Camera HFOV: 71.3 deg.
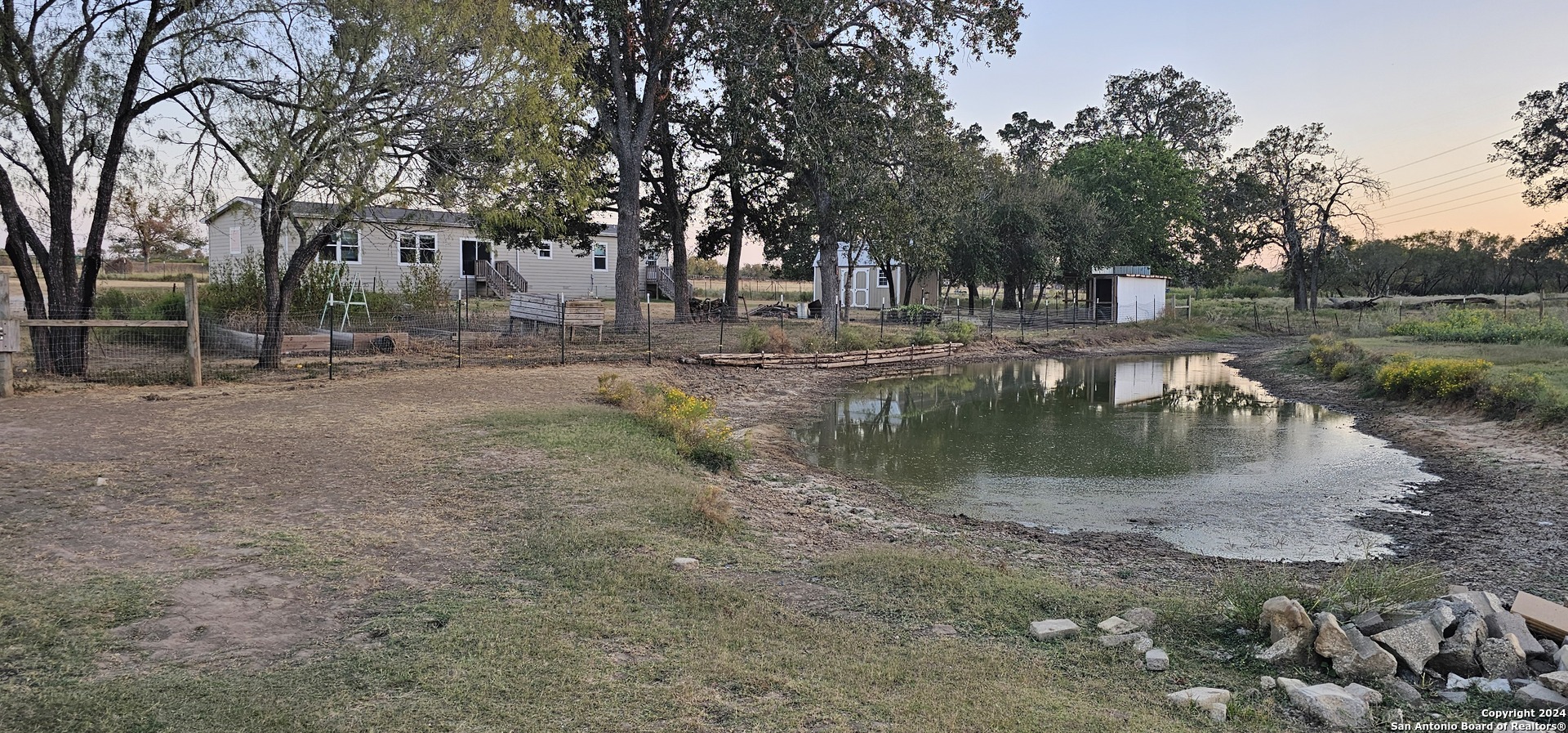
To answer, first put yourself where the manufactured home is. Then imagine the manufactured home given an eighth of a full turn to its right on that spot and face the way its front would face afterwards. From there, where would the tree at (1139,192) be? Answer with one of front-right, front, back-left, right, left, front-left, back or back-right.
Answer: back-left

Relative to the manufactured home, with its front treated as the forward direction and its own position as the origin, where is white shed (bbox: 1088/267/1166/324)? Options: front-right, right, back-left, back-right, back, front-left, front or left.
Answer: left

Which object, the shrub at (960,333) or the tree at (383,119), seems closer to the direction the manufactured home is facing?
the tree

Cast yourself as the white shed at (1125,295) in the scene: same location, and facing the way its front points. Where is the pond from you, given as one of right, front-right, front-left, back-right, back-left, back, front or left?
front-left

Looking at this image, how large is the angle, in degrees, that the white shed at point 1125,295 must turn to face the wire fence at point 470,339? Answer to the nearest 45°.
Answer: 0° — it already faces it

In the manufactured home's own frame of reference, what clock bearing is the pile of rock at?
The pile of rock is roughly at 12 o'clock from the manufactured home.

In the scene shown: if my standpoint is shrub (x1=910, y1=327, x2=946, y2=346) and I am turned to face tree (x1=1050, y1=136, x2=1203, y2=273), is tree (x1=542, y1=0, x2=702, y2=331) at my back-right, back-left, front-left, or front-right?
back-left

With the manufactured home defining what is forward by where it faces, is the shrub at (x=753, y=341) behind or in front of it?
in front

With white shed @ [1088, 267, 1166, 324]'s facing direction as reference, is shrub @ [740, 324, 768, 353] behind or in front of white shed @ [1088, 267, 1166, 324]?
in front

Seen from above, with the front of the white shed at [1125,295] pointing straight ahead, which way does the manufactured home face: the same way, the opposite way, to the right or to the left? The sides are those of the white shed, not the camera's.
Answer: to the left

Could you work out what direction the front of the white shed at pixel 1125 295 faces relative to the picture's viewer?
facing the viewer and to the left of the viewer

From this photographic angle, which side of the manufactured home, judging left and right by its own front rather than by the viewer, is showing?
front

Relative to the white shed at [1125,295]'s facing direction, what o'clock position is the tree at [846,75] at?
The tree is roughly at 11 o'clock from the white shed.

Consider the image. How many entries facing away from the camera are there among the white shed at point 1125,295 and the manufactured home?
0

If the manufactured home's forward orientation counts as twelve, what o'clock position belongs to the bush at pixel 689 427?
The bush is roughly at 12 o'clock from the manufactured home.

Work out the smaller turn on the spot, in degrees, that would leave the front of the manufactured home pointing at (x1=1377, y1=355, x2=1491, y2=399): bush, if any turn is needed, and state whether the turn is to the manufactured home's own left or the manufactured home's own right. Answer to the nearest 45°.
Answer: approximately 45° to the manufactured home's own left
